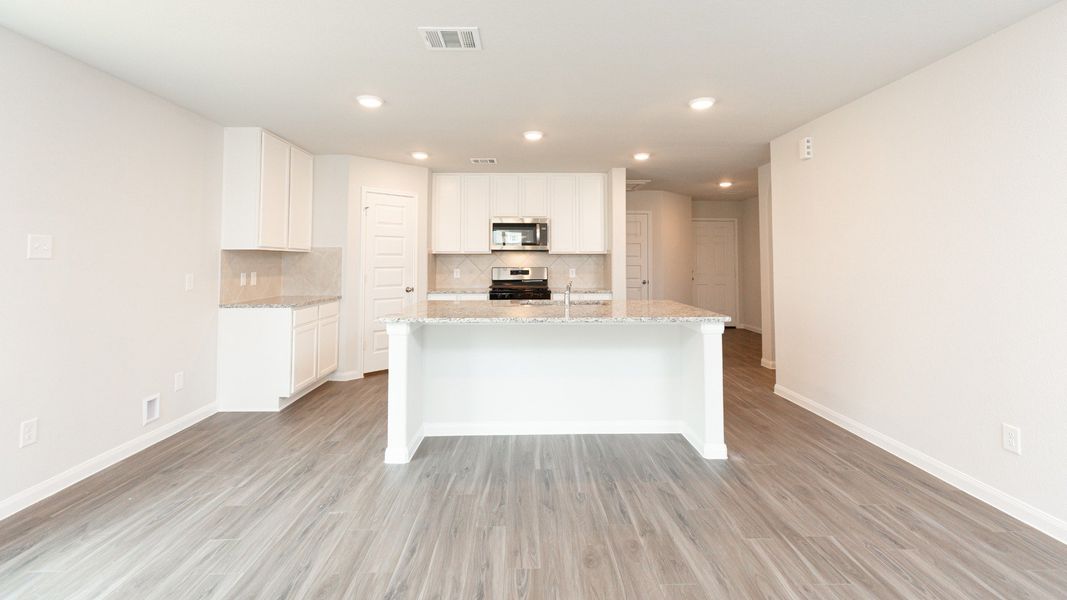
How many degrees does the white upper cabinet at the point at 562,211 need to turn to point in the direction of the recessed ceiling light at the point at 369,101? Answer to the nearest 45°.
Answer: approximately 45° to its right

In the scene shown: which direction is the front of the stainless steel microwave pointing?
toward the camera

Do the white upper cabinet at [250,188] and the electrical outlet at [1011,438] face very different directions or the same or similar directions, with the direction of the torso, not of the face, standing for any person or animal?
very different directions

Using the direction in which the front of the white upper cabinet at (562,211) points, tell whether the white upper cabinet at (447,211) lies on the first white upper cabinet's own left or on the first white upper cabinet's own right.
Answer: on the first white upper cabinet's own right

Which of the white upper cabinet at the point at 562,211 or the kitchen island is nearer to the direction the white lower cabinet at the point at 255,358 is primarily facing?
the kitchen island

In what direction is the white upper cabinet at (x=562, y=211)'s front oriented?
toward the camera

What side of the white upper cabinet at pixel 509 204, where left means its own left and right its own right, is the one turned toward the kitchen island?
front

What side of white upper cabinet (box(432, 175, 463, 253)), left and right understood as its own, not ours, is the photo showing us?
front

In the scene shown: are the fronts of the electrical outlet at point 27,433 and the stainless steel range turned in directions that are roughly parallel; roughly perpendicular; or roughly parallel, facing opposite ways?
roughly perpendicular

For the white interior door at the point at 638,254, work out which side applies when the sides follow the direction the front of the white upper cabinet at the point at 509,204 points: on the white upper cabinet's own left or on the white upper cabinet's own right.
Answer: on the white upper cabinet's own left

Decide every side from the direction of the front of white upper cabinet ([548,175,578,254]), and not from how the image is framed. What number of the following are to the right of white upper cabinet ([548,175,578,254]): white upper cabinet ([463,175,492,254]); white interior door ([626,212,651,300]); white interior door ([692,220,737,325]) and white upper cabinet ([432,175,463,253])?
2

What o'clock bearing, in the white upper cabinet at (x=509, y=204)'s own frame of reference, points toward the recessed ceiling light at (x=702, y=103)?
The recessed ceiling light is roughly at 11 o'clock from the white upper cabinet.

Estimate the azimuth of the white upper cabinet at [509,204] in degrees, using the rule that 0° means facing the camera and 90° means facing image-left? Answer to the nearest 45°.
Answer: approximately 0°

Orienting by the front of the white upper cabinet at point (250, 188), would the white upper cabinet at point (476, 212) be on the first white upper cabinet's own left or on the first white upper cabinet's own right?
on the first white upper cabinet's own left

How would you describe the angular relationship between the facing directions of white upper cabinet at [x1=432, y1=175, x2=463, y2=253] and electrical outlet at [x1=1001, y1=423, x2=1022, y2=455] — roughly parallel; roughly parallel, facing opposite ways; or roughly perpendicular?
roughly perpendicular

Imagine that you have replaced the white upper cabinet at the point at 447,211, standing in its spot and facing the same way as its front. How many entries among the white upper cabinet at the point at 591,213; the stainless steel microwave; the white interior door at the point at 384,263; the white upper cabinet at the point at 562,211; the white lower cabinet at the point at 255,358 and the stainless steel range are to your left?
4
